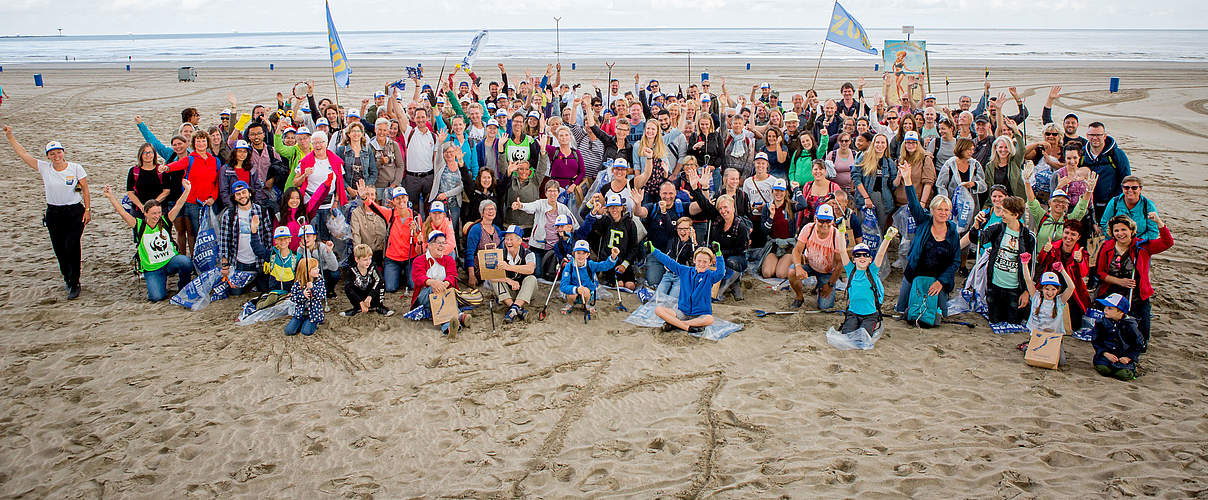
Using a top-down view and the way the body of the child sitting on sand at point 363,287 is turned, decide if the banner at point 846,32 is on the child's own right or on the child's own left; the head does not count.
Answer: on the child's own left

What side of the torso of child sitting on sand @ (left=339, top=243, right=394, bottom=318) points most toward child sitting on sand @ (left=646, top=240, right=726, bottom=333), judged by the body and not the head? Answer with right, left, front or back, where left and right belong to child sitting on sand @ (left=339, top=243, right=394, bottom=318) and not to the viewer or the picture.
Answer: left

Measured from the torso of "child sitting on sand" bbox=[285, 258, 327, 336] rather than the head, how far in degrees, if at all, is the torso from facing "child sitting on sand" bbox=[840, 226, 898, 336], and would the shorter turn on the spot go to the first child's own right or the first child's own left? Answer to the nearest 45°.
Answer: approximately 45° to the first child's own left

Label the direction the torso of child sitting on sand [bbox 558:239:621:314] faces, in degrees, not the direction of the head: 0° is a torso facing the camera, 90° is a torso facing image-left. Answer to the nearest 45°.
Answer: approximately 0°

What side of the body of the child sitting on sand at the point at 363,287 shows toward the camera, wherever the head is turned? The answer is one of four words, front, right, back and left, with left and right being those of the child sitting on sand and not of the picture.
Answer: front

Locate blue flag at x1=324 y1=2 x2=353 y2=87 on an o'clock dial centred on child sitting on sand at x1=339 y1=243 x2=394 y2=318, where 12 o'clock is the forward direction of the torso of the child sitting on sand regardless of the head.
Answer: The blue flag is roughly at 6 o'clock from the child sitting on sand.

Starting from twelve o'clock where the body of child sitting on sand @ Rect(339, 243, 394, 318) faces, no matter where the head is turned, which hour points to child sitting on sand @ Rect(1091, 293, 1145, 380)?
child sitting on sand @ Rect(1091, 293, 1145, 380) is roughly at 10 o'clock from child sitting on sand @ Rect(339, 243, 394, 318).

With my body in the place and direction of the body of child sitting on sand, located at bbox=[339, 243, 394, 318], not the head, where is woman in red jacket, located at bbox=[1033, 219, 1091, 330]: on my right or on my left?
on my left

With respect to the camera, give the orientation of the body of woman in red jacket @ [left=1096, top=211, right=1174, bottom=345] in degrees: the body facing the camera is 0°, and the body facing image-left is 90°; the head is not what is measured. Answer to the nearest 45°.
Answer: approximately 45°
